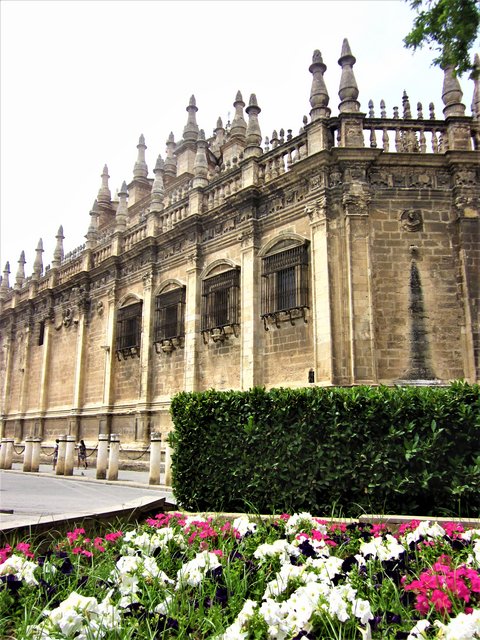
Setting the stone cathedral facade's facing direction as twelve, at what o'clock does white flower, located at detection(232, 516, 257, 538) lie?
The white flower is roughly at 11 o'clock from the stone cathedral facade.

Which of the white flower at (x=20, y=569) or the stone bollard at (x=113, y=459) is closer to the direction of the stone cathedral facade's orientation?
the white flower

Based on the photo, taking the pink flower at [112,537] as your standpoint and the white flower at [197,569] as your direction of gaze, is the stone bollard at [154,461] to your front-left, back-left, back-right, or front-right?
back-left

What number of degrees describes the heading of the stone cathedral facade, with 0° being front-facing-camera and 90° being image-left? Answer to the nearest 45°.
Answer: approximately 45°

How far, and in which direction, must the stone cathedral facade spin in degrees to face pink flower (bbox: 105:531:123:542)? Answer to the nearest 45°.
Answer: approximately 45° to its left

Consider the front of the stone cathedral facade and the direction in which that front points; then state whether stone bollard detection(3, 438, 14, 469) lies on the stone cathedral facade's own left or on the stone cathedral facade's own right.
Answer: on the stone cathedral facade's own right

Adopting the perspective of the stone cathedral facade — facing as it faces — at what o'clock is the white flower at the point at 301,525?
The white flower is roughly at 11 o'clock from the stone cathedral facade.
